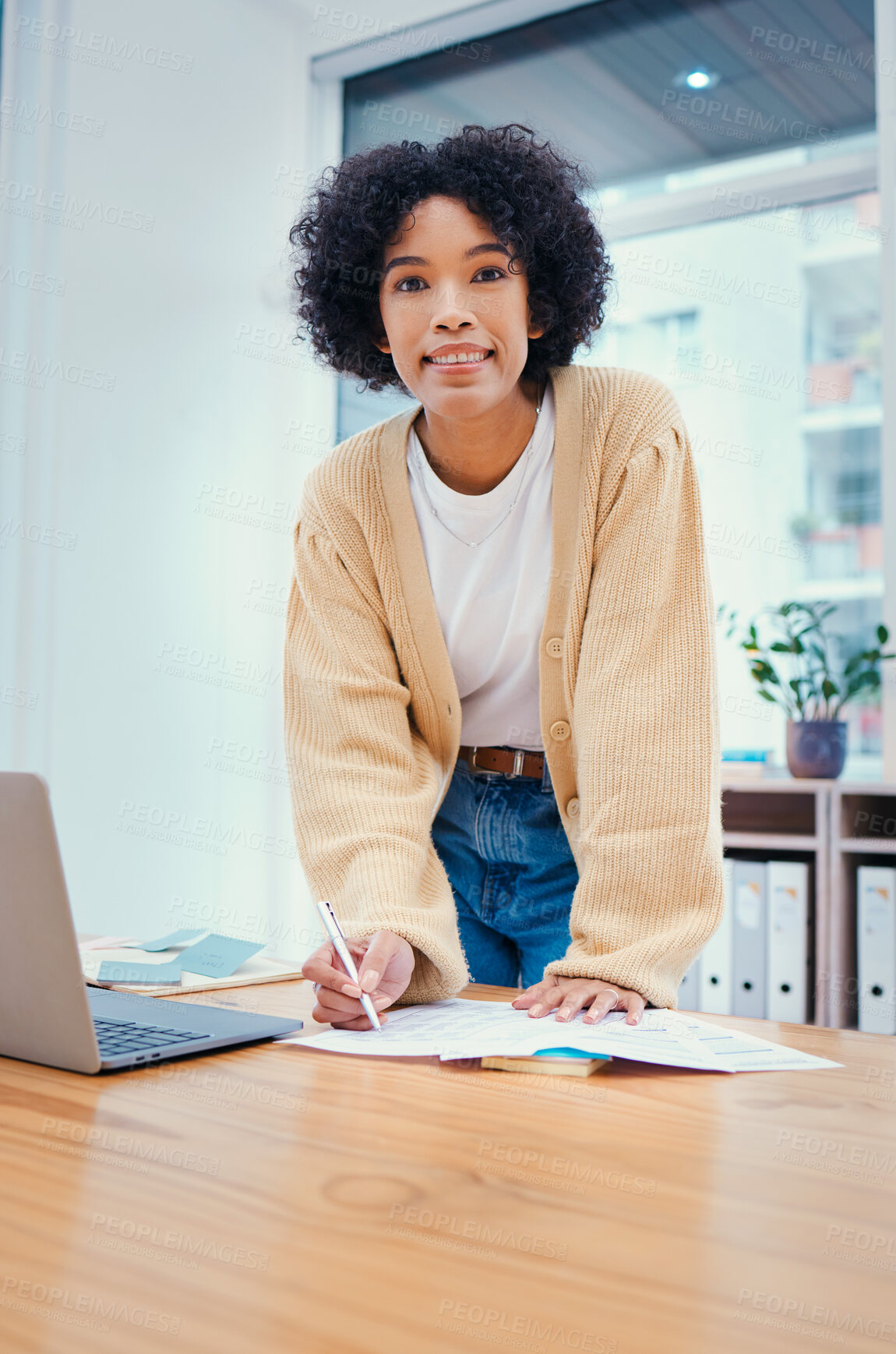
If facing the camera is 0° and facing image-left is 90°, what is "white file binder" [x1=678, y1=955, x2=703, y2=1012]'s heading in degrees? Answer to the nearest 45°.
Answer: approximately 0°

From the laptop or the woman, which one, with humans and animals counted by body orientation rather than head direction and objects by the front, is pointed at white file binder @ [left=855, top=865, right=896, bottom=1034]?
the laptop

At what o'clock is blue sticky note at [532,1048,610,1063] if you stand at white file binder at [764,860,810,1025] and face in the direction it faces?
The blue sticky note is roughly at 12 o'clock from the white file binder.
